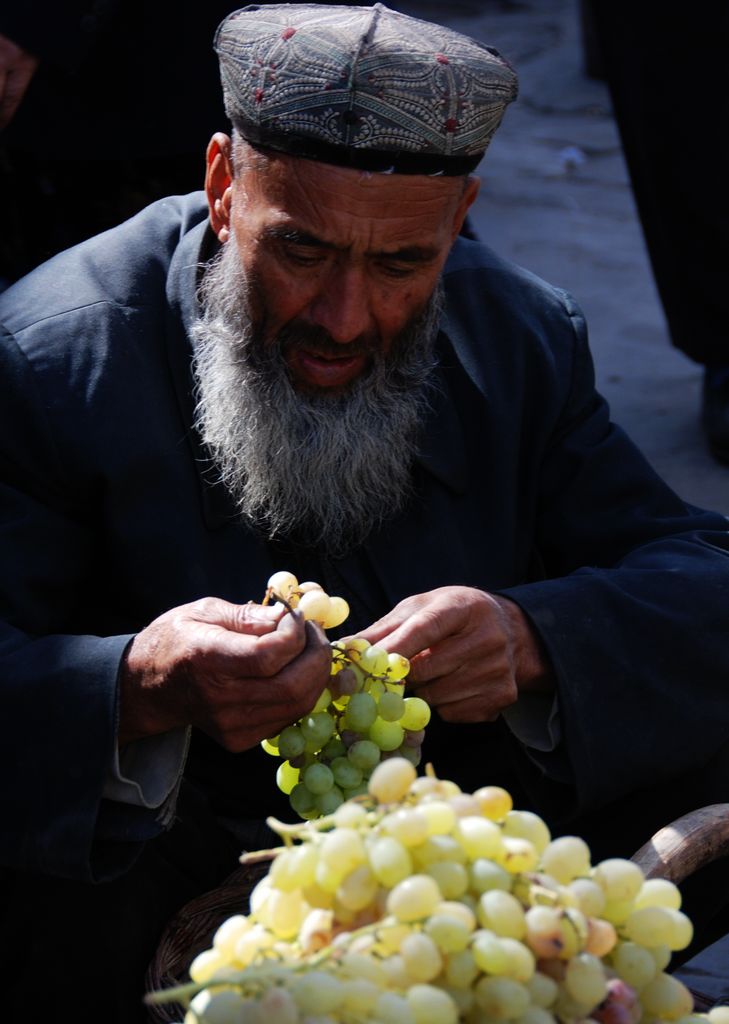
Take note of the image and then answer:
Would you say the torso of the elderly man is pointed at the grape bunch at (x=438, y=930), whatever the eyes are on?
yes

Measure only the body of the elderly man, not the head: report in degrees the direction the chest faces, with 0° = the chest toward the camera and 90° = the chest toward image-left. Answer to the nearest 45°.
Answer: approximately 0°

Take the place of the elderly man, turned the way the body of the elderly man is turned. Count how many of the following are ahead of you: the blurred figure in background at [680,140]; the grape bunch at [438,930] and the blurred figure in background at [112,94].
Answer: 1

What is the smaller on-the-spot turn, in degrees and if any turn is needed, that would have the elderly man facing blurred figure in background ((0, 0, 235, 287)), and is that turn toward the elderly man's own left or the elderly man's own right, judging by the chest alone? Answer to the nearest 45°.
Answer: approximately 180°

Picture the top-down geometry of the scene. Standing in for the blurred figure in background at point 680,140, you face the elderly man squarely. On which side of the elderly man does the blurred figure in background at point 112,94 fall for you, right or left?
right
